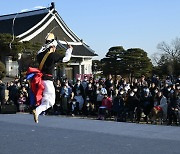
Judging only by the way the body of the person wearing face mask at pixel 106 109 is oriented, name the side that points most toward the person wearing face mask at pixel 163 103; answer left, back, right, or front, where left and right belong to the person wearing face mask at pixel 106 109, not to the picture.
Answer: left

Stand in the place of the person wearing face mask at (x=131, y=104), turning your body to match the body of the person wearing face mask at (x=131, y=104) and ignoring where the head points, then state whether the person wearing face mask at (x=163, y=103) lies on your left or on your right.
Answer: on your left

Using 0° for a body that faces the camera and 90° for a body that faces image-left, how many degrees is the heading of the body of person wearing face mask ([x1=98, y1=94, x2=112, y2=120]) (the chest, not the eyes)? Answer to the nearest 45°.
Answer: approximately 45°

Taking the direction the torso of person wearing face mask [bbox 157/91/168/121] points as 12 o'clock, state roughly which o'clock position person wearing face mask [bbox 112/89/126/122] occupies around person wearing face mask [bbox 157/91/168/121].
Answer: person wearing face mask [bbox 112/89/126/122] is roughly at 2 o'clock from person wearing face mask [bbox 157/91/168/121].

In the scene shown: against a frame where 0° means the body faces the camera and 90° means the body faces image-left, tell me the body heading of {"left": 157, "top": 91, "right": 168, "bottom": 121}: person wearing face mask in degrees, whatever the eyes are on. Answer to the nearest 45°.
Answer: approximately 45°

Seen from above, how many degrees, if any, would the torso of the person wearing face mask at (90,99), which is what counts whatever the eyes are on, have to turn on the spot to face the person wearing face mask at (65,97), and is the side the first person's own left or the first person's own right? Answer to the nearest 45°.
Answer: approximately 90° to the first person's own right

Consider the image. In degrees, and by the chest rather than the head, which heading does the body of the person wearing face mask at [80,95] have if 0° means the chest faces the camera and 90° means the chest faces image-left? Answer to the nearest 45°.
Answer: approximately 0°

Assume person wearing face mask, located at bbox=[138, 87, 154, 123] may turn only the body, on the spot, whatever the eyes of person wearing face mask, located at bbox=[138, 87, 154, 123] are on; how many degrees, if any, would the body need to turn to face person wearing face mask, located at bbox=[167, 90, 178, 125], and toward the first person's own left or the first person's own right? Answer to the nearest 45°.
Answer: approximately 45° to the first person's own left

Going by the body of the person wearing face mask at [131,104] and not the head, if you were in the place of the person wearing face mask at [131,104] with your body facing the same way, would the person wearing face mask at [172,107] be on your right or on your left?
on your left

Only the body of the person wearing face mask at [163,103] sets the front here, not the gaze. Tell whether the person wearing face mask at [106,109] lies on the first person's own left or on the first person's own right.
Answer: on the first person's own right

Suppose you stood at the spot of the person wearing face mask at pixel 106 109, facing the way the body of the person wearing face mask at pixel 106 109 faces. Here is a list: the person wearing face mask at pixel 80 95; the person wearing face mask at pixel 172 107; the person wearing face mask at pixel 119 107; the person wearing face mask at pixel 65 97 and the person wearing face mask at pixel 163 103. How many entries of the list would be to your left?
3

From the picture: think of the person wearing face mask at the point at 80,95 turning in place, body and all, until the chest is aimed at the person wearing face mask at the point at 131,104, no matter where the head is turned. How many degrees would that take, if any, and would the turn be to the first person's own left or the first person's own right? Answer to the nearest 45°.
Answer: approximately 45° to the first person's own left
